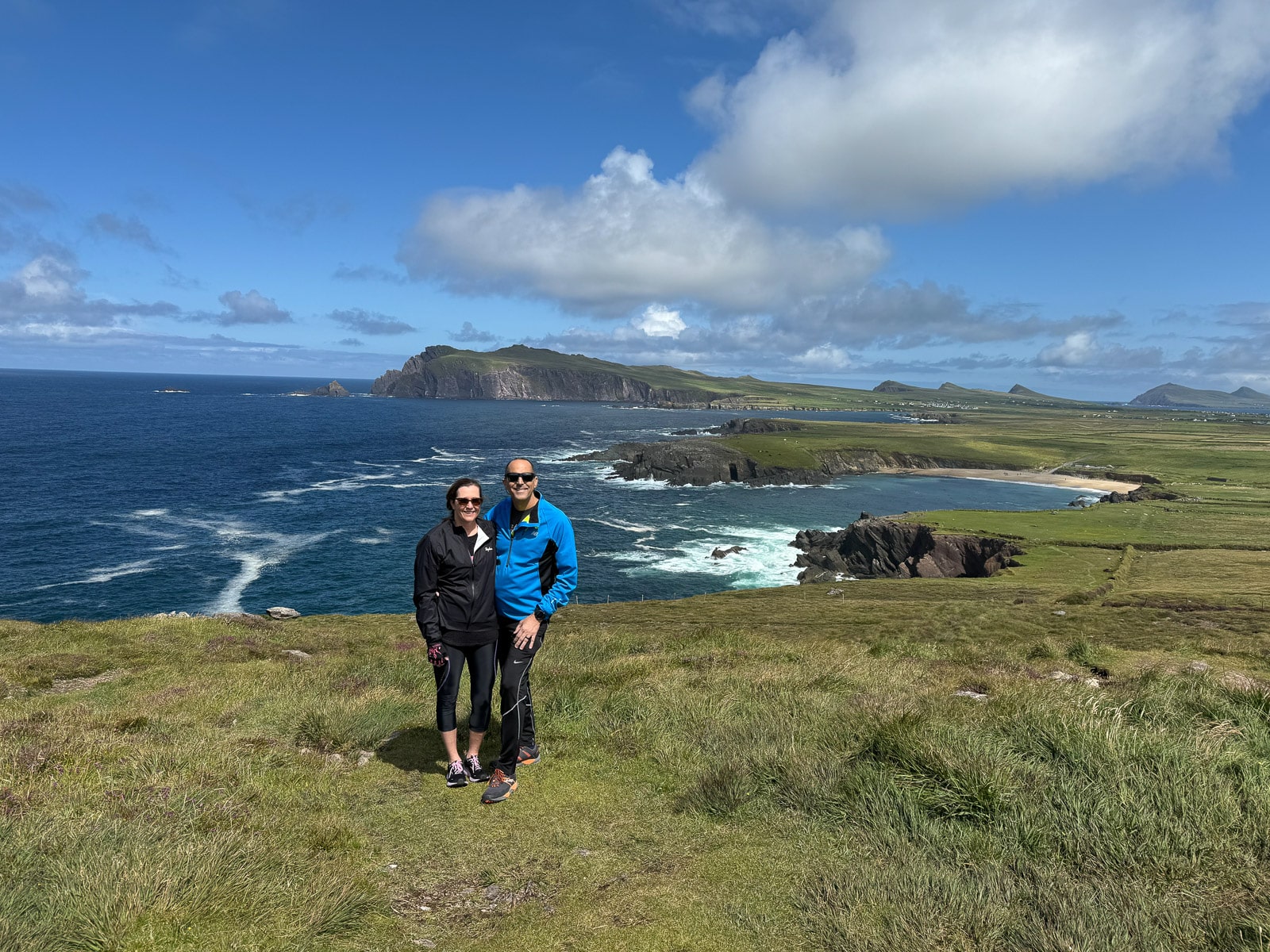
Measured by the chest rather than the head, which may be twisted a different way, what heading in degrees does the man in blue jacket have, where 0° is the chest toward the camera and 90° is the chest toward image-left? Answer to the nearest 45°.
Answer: approximately 45°
